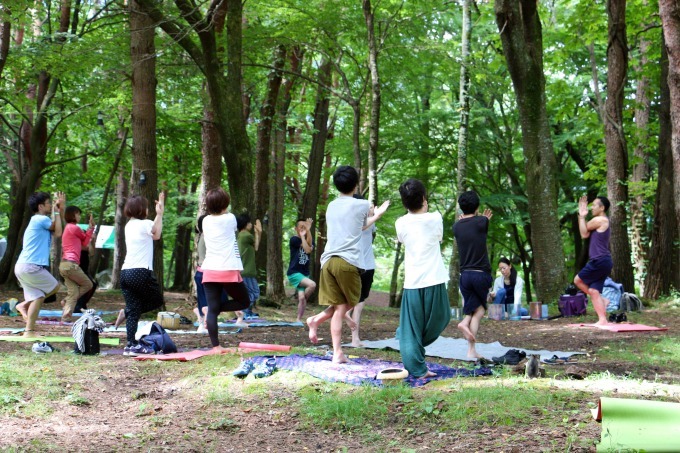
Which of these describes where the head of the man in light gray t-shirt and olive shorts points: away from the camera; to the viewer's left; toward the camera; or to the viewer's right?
away from the camera

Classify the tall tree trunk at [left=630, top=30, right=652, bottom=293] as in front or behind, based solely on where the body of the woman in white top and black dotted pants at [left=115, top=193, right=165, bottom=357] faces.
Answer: in front

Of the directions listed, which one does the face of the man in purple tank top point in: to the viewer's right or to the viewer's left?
to the viewer's left

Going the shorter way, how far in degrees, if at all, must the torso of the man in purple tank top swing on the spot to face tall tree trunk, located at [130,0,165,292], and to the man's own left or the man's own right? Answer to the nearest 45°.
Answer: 0° — they already face it

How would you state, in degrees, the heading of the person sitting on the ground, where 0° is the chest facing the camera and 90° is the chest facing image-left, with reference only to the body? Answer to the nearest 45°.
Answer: approximately 45°

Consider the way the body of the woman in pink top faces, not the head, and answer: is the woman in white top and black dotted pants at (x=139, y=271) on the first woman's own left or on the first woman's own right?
on the first woman's own right

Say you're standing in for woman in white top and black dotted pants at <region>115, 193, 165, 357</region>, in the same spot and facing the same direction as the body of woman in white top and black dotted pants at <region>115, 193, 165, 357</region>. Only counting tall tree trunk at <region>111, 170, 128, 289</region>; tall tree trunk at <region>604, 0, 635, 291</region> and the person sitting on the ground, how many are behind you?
0

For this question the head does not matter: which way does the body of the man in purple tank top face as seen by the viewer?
to the viewer's left

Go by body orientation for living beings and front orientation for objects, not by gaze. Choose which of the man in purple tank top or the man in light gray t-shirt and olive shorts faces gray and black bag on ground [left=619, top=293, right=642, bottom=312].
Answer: the man in light gray t-shirt and olive shorts

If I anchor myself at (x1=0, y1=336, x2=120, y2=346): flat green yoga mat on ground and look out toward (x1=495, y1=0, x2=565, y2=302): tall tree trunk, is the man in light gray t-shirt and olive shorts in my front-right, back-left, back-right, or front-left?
front-right

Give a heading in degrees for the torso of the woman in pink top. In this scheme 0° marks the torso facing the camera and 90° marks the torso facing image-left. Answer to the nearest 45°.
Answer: approximately 225°

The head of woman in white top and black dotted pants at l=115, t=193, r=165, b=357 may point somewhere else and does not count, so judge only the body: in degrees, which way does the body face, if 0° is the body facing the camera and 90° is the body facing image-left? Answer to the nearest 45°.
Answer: approximately 225°

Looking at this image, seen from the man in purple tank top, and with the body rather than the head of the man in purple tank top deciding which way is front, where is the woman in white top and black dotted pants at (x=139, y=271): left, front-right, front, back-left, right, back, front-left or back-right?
front-left

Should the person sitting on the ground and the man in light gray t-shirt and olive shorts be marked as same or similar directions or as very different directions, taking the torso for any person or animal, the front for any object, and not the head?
very different directions

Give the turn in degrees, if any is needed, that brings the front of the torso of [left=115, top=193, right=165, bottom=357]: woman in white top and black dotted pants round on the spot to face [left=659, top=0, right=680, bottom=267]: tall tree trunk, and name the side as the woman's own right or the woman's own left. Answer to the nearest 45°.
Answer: approximately 45° to the woman's own right

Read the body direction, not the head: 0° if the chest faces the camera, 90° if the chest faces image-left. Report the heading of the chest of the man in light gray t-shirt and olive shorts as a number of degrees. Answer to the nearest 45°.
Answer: approximately 225°
